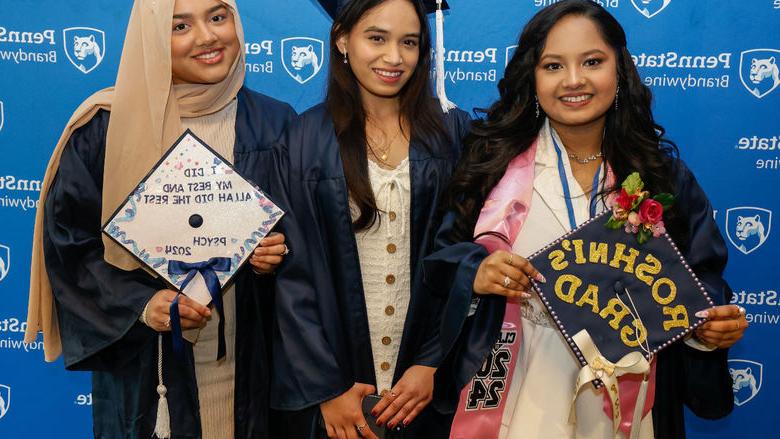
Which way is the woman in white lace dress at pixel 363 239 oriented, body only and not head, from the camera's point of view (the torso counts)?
toward the camera

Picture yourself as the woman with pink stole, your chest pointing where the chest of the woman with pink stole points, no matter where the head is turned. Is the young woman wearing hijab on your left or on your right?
on your right

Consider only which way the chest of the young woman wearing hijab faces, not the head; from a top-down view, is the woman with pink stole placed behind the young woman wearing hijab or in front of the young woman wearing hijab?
in front

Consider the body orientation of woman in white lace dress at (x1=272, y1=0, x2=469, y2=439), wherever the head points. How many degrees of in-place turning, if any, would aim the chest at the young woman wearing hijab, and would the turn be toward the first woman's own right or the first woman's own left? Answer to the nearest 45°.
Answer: approximately 90° to the first woman's own right

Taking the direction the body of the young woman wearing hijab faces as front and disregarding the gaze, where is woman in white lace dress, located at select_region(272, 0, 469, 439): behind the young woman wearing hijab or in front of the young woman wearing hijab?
in front

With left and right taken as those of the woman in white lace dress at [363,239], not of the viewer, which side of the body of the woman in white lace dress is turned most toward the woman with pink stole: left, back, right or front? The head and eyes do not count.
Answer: left

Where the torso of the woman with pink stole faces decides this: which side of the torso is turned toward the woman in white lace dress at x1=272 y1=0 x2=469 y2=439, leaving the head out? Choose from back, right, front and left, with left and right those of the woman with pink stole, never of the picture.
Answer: right

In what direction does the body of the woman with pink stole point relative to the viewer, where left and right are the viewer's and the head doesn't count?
facing the viewer

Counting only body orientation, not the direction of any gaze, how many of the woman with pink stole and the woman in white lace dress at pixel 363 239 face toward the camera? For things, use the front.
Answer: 2
